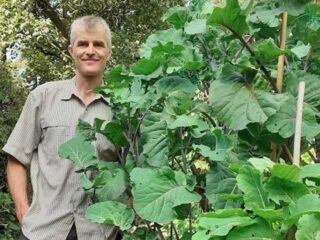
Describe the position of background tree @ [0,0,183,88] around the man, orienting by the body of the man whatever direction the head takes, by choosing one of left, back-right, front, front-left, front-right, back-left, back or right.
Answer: back-left

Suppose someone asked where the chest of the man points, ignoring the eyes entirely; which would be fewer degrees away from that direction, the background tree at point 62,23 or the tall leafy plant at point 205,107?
the tall leafy plant

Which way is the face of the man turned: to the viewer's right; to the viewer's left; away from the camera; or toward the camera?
toward the camera

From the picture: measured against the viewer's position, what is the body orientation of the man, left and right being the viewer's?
facing the viewer and to the right of the viewer

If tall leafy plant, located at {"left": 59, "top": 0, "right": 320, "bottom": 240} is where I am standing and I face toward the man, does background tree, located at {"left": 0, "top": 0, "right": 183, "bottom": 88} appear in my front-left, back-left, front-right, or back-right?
front-right

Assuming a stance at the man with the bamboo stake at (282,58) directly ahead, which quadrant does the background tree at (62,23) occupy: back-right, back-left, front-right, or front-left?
back-left

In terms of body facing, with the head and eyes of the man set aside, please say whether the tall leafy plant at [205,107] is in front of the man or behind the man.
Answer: in front
